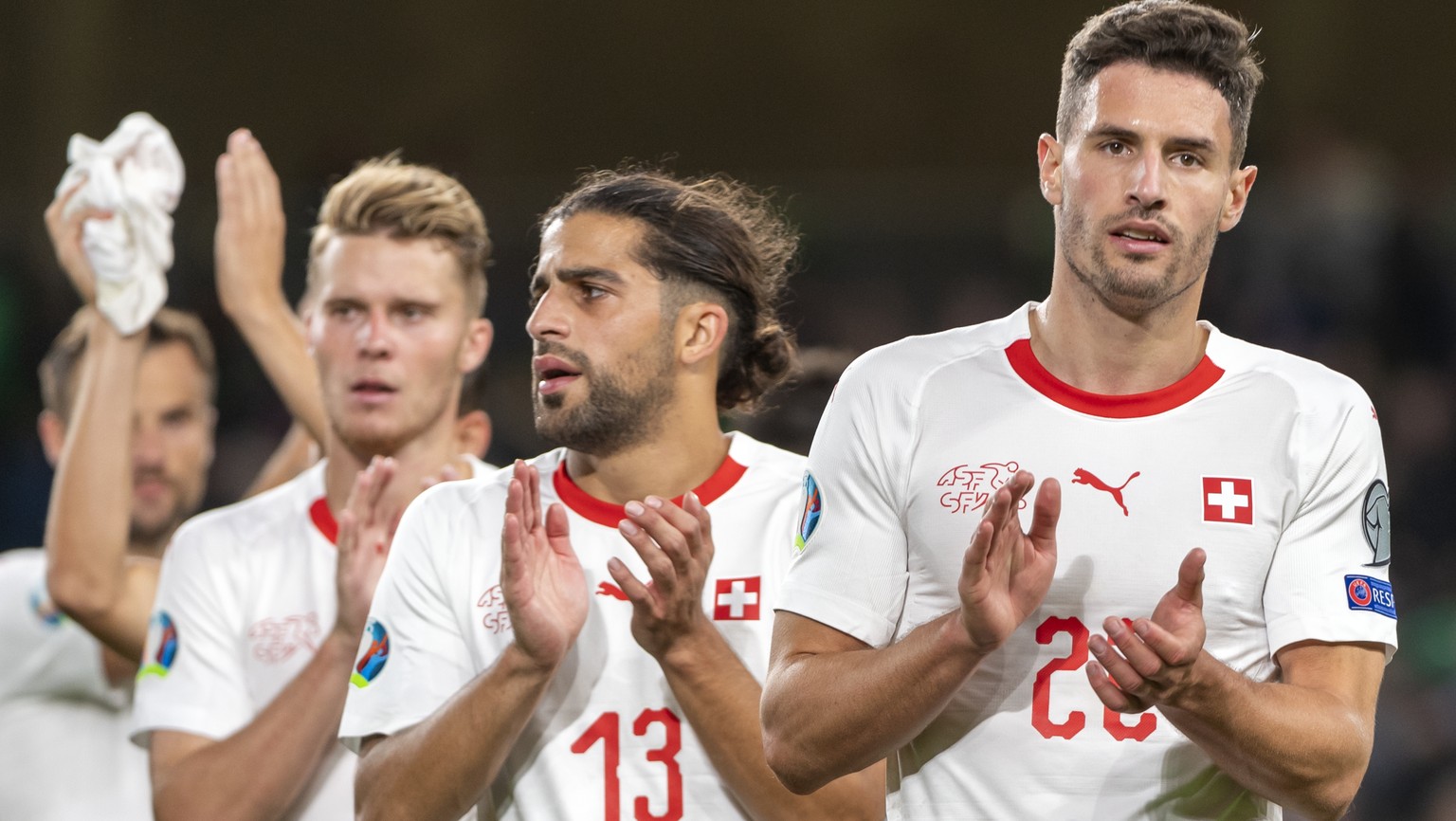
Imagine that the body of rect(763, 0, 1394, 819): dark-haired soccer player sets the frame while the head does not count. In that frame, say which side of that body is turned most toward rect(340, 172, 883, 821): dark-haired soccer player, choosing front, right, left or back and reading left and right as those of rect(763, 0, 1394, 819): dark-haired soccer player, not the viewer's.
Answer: right

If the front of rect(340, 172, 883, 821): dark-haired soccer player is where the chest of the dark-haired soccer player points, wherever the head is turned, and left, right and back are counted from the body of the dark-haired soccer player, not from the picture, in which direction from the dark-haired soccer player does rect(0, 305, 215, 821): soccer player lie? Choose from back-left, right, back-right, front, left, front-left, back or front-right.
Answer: back-right

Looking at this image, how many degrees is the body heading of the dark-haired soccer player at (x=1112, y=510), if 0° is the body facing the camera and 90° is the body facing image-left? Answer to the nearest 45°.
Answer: approximately 0°

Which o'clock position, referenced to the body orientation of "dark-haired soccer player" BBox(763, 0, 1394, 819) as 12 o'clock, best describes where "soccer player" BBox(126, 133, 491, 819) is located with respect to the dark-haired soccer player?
The soccer player is roughly at 4 o'clock from the dark-haired soccer player.

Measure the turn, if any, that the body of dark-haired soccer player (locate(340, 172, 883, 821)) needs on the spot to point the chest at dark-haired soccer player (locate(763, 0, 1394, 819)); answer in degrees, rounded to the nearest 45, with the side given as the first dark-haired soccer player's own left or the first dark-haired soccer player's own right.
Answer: approximately 45° to the first dark-haired soccer player's own left

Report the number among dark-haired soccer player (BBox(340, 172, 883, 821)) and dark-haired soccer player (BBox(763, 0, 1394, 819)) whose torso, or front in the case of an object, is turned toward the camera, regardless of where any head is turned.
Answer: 2

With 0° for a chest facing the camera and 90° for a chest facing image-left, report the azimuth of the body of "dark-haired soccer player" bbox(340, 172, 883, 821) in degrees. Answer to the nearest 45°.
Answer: approximately 0°

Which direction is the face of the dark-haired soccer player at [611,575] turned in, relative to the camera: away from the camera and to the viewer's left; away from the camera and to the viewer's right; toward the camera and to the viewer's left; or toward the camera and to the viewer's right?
toward the camera and to the viewer's left
